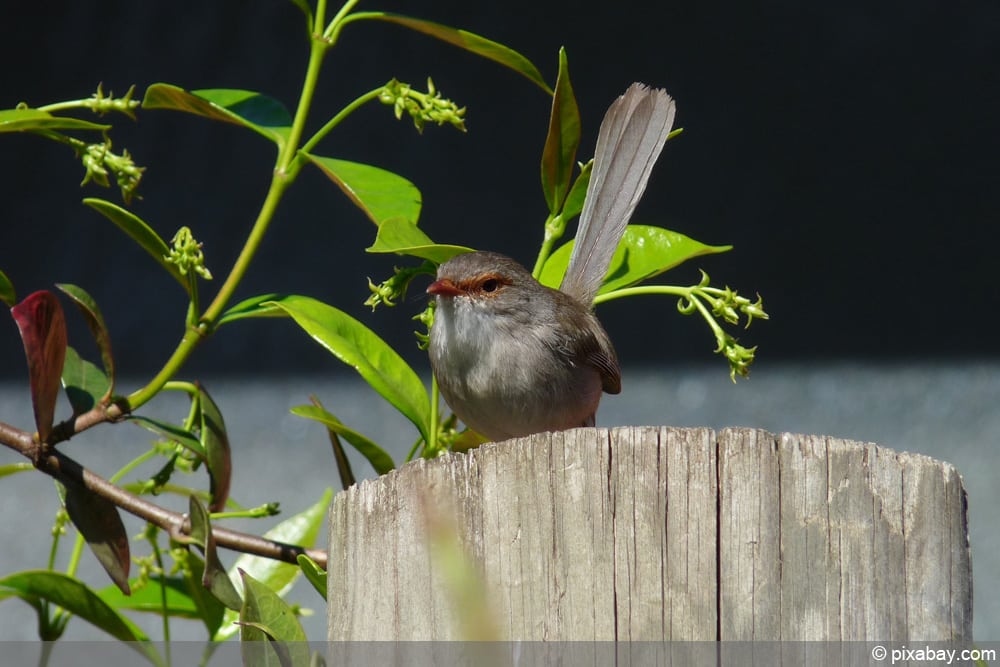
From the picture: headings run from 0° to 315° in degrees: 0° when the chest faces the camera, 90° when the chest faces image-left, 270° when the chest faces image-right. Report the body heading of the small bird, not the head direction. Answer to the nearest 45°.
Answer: approximately 45°
